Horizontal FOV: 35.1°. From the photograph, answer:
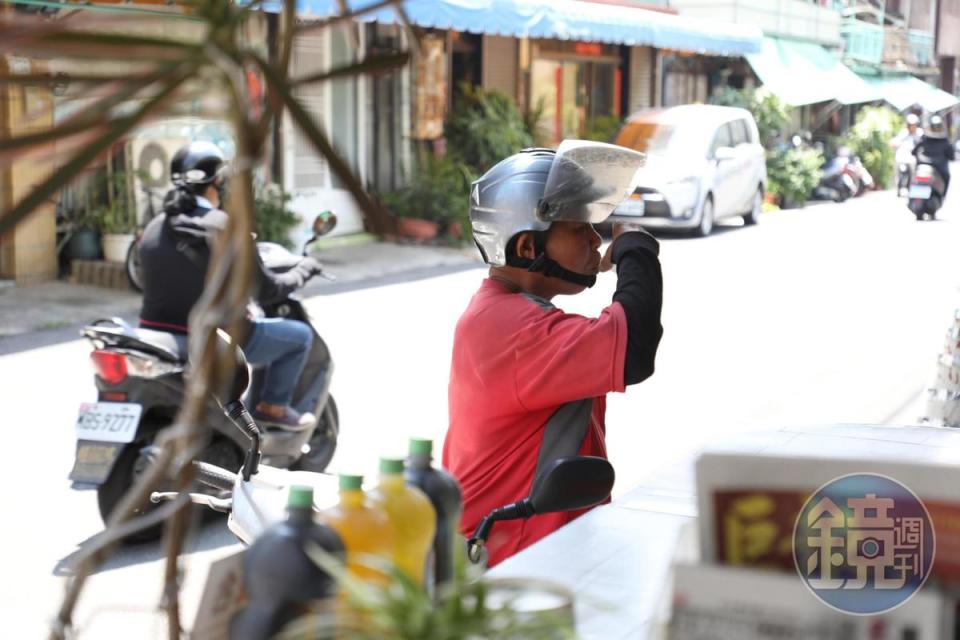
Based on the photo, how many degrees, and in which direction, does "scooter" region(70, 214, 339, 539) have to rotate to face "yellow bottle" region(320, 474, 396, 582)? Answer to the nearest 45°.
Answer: approximately 135° to its right

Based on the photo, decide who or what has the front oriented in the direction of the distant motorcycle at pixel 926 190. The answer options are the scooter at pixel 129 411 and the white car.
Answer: the scooter

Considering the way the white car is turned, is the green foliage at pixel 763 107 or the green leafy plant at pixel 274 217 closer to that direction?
the green leafy plant

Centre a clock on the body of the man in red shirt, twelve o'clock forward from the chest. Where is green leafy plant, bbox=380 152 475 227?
The green leafy plant is roughly at 9 o'clock from the man in red shirt.

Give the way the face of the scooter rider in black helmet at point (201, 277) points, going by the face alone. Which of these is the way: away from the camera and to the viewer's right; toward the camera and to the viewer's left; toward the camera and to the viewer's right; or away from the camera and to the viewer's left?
away from the camera and to the viewer's right

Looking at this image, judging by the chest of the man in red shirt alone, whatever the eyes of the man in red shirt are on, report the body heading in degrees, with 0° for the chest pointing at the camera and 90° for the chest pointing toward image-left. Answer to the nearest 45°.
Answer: approximately 270°

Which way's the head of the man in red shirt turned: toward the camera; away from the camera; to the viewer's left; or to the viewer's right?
to the viewer's right

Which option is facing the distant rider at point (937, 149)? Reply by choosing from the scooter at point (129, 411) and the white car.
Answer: the scooter

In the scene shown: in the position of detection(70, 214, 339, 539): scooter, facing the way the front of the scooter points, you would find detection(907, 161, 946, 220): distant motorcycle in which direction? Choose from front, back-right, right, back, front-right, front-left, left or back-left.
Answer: front

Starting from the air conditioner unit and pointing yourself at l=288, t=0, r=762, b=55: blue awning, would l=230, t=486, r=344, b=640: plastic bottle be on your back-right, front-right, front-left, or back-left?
back-right
